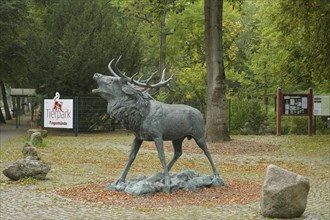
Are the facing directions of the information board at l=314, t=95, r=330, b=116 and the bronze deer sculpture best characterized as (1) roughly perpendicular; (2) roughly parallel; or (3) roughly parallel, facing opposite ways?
roughly perpendicular

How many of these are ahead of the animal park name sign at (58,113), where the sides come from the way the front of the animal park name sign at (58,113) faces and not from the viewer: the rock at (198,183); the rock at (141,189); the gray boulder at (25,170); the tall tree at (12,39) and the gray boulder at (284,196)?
4

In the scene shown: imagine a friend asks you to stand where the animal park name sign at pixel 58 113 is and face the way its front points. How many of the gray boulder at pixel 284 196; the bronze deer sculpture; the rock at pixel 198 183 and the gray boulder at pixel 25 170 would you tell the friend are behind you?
0

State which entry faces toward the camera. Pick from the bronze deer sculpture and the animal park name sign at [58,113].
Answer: the animal park name sign

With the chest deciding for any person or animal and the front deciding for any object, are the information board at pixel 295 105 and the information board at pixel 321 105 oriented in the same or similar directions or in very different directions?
same or similar directions

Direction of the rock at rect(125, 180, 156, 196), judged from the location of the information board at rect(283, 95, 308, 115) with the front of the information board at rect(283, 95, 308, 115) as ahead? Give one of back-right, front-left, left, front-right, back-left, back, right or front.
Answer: front

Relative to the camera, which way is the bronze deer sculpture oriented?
to the viewer's left

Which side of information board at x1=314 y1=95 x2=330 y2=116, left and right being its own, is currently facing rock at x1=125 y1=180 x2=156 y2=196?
front

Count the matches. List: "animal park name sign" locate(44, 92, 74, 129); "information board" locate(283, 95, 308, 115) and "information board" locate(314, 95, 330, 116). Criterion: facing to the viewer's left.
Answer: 0

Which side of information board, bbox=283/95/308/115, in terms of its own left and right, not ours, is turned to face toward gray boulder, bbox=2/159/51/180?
front

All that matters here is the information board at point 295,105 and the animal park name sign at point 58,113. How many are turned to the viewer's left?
0

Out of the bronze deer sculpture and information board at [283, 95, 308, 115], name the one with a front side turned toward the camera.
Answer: the information board

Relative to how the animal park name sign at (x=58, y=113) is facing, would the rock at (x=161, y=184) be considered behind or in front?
in front

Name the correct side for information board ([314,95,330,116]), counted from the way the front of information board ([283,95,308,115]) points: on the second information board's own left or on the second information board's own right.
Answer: on the second information board's own left

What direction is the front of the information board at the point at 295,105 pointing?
toward the camera

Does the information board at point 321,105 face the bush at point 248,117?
no

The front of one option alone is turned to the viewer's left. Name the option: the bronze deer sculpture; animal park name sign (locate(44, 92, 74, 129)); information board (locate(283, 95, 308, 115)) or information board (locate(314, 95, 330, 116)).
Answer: the bronze deer sculpture

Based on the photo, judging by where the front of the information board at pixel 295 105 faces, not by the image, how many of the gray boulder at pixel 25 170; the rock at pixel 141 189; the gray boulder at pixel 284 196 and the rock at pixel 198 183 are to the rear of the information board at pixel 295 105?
0

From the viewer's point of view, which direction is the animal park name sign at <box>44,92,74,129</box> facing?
toward the camera
